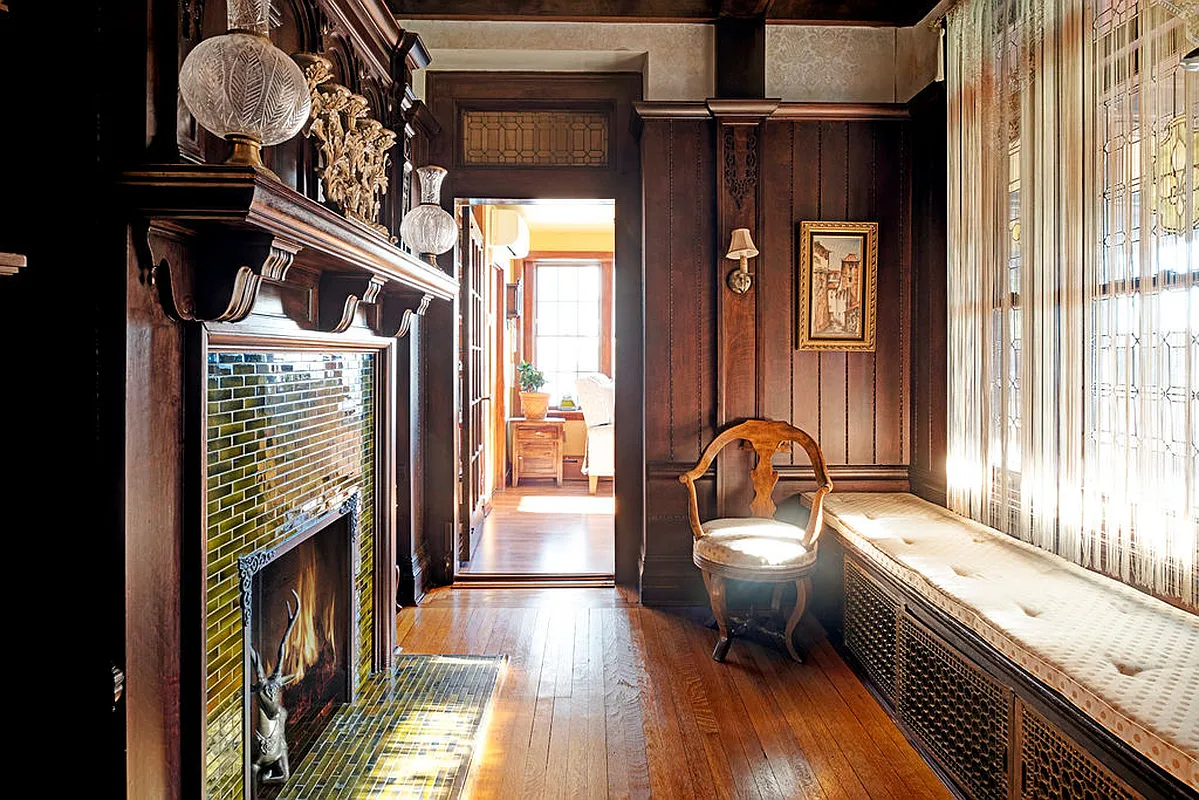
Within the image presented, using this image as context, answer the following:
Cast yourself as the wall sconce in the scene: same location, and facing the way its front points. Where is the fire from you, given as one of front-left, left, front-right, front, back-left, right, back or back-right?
front-right

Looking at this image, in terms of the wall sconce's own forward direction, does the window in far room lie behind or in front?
behind

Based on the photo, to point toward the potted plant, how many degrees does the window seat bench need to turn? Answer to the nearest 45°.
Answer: approximately 90° to its right

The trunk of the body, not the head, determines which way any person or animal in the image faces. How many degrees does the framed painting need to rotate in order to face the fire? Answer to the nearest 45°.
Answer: approximately 45° to its right

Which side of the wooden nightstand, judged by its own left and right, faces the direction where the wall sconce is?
front

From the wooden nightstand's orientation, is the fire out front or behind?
out front

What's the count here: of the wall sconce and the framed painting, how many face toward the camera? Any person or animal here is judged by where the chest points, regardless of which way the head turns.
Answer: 2

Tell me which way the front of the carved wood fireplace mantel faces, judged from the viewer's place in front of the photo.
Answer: facing the viewer and to the right of the viewer

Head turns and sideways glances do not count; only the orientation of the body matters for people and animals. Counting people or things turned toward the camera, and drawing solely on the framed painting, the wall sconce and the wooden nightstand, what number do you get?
3

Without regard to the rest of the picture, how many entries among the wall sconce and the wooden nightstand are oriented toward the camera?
2

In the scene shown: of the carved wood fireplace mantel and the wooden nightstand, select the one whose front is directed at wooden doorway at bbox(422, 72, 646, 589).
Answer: the wooden nightstand

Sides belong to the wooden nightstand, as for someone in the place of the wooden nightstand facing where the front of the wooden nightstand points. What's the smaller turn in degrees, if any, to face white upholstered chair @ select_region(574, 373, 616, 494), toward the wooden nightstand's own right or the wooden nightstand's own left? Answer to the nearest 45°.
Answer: approximately 45° to the wooden nightstand's own left

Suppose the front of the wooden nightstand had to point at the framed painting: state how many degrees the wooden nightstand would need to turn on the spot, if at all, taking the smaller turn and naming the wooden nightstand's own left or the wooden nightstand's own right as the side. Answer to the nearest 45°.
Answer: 0° — it already faces it

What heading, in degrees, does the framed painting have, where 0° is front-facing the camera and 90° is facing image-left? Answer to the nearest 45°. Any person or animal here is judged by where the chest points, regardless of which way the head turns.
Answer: approximately 0°
